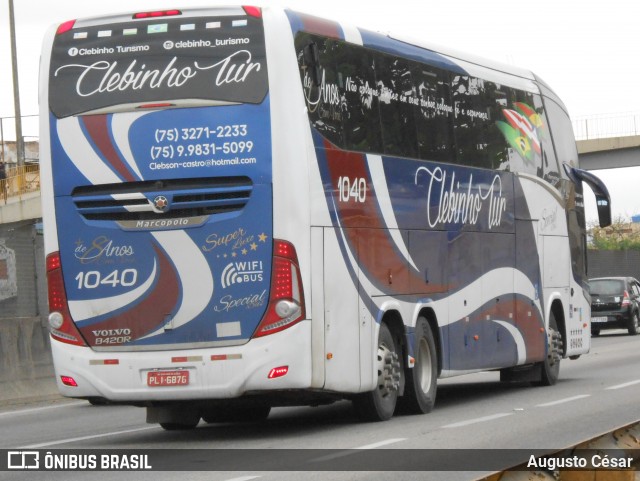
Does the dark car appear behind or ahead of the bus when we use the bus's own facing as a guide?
ahead

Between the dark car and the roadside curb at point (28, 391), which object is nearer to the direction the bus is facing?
the dark car

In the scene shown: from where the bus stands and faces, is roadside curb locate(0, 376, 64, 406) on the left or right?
on its left

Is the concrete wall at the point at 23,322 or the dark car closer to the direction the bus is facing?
the dark car

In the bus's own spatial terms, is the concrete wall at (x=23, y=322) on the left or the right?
on its left

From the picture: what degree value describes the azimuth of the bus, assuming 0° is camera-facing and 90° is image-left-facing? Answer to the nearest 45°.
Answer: approximately 225°
